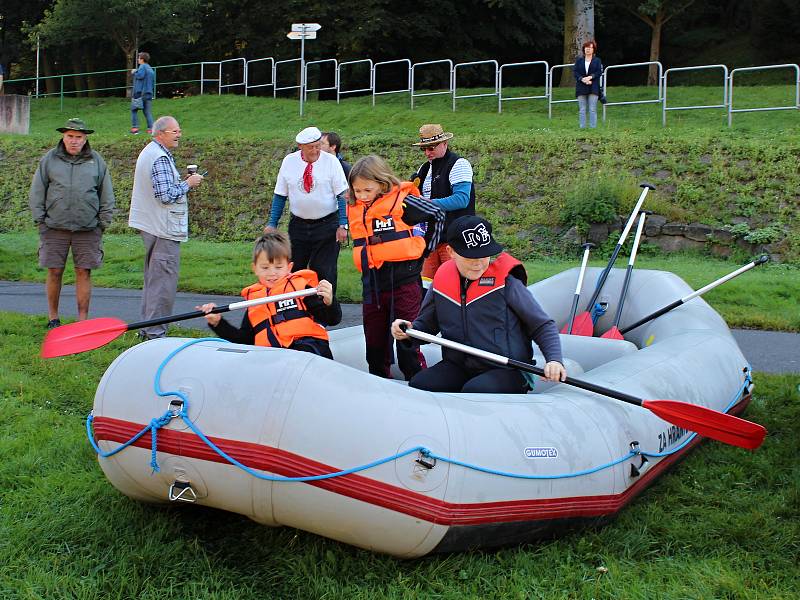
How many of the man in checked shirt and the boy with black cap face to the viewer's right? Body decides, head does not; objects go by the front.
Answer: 1

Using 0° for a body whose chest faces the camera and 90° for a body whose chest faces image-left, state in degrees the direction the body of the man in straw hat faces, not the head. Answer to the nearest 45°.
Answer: approximately 45°

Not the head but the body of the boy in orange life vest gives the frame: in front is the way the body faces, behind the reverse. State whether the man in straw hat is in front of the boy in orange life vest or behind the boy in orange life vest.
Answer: behind

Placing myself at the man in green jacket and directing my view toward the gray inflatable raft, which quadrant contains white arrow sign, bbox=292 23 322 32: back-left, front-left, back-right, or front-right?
back-left

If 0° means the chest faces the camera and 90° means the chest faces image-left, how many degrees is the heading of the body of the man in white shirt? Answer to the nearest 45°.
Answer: approximately 0°

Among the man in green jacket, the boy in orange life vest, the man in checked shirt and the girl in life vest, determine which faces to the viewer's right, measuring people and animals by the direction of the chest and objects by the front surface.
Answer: the man in checked shirt

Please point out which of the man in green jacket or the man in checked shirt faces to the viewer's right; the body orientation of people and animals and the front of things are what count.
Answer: the man in checked shirt

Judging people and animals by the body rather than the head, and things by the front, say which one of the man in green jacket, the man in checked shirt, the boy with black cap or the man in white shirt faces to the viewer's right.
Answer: the man in checked shirt

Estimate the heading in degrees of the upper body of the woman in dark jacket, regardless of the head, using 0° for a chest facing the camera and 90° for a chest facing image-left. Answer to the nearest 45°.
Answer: approximately 0°

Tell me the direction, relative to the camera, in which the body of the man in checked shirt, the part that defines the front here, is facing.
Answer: to the viewer's right

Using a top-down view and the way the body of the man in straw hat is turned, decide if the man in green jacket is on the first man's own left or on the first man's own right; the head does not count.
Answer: on the first man's own right
